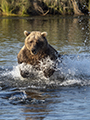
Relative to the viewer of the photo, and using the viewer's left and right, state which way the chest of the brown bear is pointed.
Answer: facing the viewer
